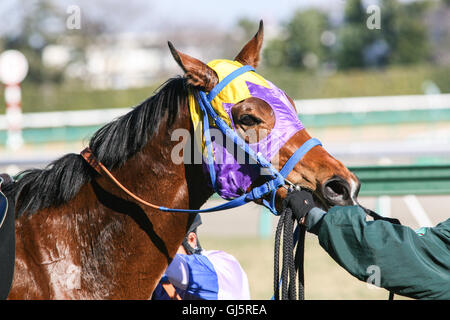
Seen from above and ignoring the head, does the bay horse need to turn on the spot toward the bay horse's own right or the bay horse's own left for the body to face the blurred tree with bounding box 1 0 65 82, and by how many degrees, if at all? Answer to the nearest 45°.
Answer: approximately 90° to the bay horse's own left

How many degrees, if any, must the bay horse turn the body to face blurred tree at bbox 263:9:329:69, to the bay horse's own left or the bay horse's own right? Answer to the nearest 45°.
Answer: approximately 90° to the bay horse's own left

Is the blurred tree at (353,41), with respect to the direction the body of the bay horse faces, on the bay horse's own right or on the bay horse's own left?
on the bay horse's own left

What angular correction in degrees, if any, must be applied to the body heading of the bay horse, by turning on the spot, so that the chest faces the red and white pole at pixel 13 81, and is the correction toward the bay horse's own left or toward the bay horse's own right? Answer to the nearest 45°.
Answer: approximately 90° to the bay horse's own left

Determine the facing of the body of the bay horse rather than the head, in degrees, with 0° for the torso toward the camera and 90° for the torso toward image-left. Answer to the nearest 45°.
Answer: approximately 270°
